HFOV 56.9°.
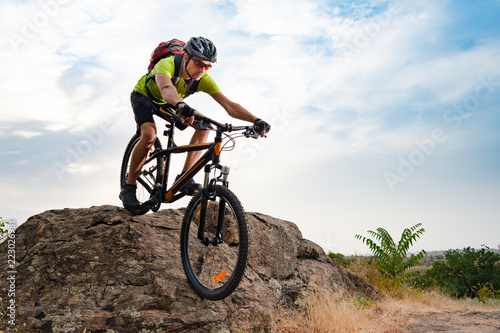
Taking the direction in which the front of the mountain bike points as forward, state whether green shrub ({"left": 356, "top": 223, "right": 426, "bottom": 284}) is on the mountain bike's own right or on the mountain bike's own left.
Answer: on the mountain bike's own left

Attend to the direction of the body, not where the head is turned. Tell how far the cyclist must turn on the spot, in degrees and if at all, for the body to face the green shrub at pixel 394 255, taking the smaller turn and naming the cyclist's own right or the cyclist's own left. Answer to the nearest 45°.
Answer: approximately 90° to the cyclist's own left

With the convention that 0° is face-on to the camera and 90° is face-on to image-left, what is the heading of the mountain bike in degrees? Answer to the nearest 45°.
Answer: approximately 315°

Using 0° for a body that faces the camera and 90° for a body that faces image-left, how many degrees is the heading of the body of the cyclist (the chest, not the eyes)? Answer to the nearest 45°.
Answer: approximately 315°
